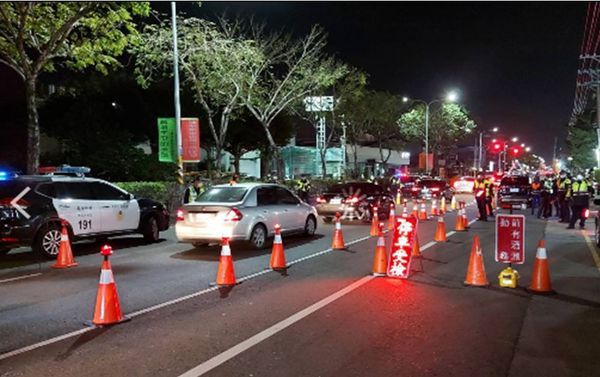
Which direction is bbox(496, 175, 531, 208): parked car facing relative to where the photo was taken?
away from the camera

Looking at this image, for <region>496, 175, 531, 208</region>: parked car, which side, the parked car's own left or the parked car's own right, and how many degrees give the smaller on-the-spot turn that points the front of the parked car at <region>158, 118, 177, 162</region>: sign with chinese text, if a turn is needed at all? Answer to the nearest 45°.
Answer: approximately 135° to the parked car's own left

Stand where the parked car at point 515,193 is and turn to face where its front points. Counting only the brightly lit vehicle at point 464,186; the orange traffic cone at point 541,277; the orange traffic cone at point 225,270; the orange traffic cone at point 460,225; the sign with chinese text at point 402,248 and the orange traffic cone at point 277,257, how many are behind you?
5

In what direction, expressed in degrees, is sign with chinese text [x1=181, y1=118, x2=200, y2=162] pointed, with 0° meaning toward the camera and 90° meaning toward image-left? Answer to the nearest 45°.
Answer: approximately 0°

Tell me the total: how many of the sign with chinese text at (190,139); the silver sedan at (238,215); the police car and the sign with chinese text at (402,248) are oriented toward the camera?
2

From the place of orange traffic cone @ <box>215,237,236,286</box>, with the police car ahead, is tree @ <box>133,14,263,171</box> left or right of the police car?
right

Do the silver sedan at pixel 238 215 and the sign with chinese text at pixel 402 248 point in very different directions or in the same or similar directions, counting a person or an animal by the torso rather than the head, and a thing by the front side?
very different directions

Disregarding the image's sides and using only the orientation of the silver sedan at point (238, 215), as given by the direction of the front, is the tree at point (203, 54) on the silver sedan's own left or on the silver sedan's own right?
on the silver sedan's own left

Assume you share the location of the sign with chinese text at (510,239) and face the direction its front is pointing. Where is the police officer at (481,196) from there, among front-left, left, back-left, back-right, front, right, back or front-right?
back
